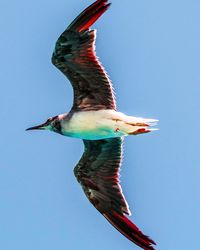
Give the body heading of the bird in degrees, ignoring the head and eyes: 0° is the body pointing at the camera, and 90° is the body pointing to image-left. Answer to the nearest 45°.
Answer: approximately 90°
